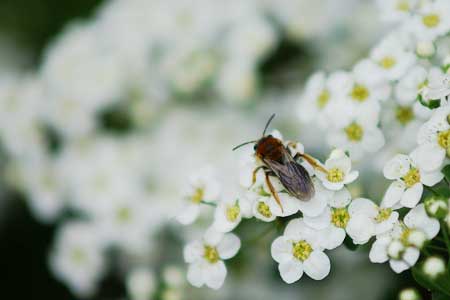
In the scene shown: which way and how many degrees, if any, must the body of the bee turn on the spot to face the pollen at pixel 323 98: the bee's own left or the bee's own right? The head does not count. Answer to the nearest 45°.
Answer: approximately 45° to the bee's own right

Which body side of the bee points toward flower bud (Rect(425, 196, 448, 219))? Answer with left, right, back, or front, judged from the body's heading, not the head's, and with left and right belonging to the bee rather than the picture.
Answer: back

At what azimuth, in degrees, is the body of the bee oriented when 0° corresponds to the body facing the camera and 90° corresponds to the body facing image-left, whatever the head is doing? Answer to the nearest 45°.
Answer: approximately 135°

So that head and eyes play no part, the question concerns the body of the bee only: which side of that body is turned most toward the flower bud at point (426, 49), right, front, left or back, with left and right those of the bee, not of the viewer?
right

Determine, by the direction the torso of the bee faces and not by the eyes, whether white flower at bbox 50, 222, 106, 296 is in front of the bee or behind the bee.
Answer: in front

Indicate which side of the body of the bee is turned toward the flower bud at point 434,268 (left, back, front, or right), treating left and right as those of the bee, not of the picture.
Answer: back

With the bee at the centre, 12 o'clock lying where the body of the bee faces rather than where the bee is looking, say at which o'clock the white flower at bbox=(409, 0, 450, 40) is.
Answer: The white flower is roughly at 3 o'clock from the bee.

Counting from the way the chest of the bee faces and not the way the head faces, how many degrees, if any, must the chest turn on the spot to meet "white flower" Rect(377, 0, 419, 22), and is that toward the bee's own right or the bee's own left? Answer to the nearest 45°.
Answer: approximately 90° to the bee's own right
